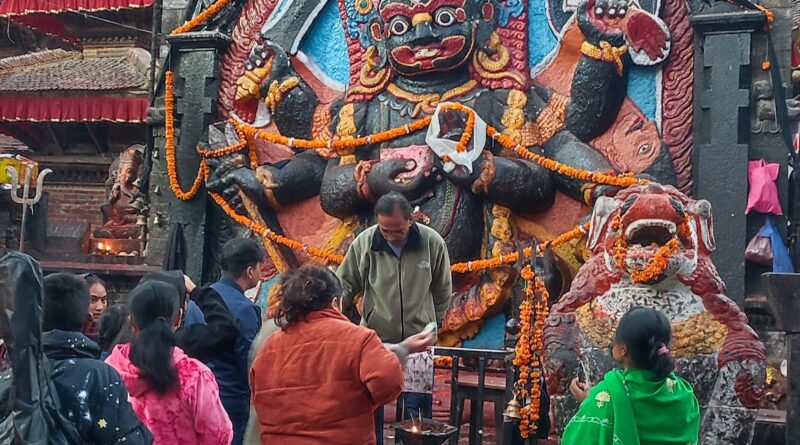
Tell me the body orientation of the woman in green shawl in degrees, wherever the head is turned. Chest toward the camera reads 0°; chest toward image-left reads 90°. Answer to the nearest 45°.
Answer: approximately 135°

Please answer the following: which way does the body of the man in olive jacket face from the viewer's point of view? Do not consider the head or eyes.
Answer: toward the camera

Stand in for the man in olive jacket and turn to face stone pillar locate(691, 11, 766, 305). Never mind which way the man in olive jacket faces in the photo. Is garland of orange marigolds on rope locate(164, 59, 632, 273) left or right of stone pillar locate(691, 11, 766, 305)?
left

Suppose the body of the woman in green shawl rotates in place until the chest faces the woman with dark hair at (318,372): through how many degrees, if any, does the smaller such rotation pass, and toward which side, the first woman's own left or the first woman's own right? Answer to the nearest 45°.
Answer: approximately 45° to the first woman's own left

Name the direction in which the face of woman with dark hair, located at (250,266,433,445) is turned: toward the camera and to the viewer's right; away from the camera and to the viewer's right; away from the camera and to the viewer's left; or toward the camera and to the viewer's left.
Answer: away from the camera and to the viewer's right

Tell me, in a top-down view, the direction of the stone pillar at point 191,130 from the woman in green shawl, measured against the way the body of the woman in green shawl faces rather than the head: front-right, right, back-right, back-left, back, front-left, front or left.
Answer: front

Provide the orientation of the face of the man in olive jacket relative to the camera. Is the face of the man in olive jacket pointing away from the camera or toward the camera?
toward the camera

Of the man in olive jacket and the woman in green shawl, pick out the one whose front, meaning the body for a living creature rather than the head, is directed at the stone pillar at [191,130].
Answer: the woman in green shawl

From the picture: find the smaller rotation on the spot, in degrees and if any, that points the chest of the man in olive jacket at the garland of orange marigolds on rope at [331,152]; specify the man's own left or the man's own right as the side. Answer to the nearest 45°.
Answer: approximately 180°

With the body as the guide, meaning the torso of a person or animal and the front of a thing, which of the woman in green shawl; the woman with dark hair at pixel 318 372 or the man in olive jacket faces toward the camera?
the man in olive jacket

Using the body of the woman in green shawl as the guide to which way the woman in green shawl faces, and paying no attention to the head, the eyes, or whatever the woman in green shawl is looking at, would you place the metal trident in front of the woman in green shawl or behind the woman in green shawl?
in front

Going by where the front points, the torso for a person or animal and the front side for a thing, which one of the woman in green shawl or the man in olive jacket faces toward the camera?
the man in olive jacket

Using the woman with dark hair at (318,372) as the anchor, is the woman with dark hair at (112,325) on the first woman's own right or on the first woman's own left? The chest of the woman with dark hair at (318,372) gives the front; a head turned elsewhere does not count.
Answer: on the first woman's own left

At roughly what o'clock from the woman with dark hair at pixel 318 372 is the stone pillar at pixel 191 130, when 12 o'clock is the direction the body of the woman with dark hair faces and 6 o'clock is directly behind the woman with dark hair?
The stone pillar is roughly at 10 o'clock from the woman with dark hair.

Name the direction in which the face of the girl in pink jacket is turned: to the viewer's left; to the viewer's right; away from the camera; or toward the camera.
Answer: away from the camera

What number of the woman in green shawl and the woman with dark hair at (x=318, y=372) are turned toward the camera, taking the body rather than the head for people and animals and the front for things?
0

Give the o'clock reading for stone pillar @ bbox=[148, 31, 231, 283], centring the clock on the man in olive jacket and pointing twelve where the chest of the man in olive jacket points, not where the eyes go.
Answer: The stone pillar is roughly at 5 o'clock from the man in olive jacket.

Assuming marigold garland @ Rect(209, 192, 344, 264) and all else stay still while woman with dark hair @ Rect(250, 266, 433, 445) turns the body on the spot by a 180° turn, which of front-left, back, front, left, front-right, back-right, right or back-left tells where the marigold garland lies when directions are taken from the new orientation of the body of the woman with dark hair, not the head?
back-right

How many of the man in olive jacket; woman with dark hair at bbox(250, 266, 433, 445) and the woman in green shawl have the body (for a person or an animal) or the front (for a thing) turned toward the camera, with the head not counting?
1

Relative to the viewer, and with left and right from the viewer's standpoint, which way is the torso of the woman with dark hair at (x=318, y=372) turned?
facing away from the viewer and to the right of the viewer
